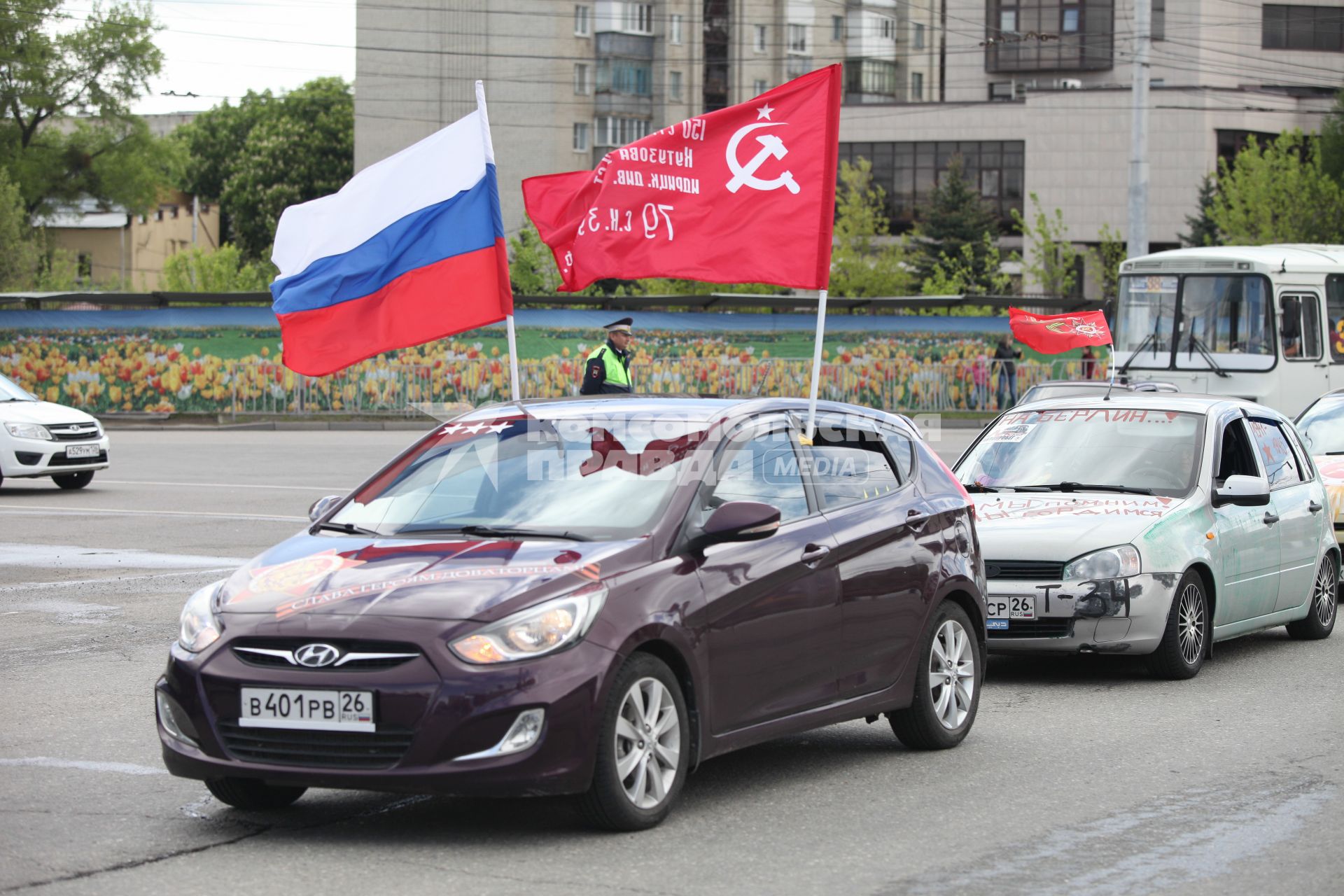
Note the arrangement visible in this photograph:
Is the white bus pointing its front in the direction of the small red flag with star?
yes

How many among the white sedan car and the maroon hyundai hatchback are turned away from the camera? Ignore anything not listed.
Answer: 0

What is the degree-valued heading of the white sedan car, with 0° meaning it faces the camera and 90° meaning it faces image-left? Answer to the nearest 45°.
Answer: approximately 315°

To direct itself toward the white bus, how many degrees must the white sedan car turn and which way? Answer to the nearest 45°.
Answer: approximately 45° to its left

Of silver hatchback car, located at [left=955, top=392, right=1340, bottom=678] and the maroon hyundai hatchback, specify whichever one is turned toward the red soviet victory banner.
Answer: the silver hatchback car

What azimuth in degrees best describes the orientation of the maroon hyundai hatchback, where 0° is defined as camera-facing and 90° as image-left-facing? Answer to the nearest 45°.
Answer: approximately 45°

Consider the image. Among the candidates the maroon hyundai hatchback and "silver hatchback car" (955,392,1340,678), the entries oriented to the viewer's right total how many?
0
